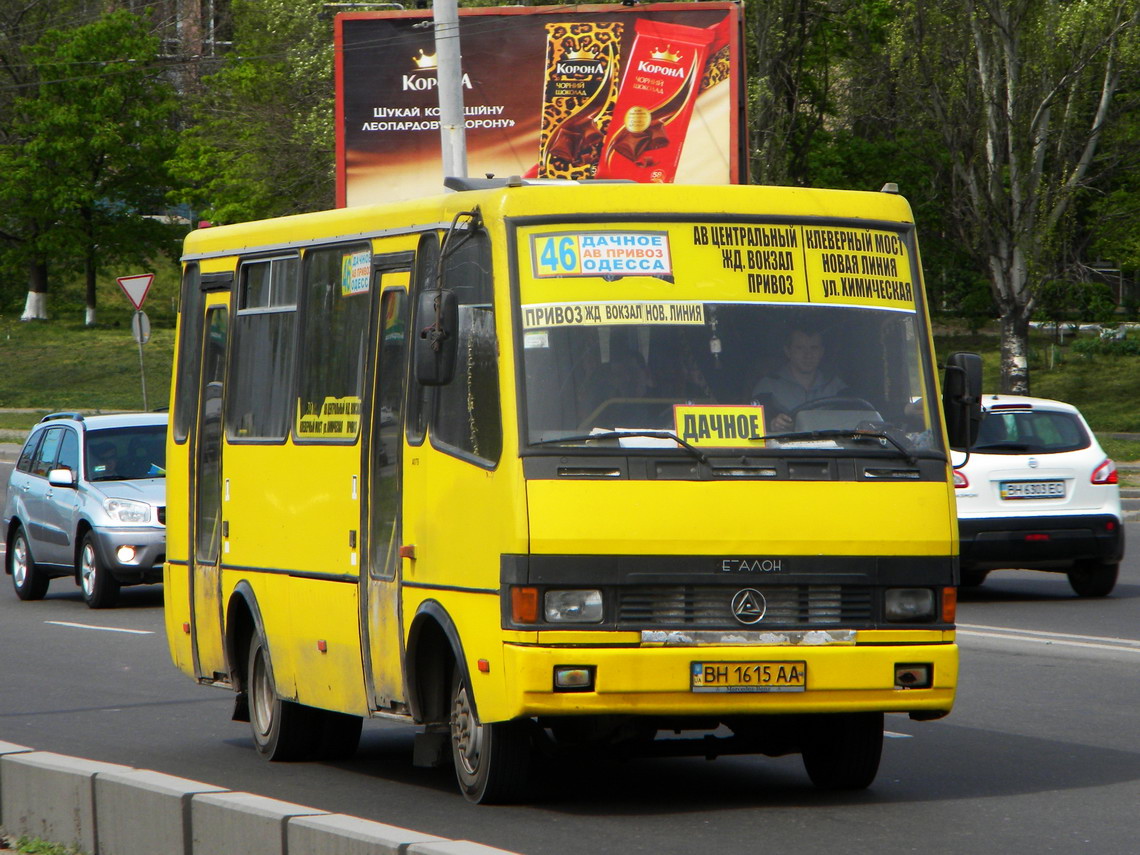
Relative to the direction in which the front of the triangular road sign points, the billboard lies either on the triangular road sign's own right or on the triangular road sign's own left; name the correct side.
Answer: on the triangular road sign's own left

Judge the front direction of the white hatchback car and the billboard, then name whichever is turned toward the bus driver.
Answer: the billboard

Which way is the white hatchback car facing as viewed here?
away from the camera

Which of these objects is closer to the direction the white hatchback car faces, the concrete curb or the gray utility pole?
the gray utility pole

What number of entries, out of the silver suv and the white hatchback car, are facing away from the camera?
1

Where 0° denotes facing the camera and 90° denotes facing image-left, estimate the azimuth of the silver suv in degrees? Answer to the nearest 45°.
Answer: approximately 315°
